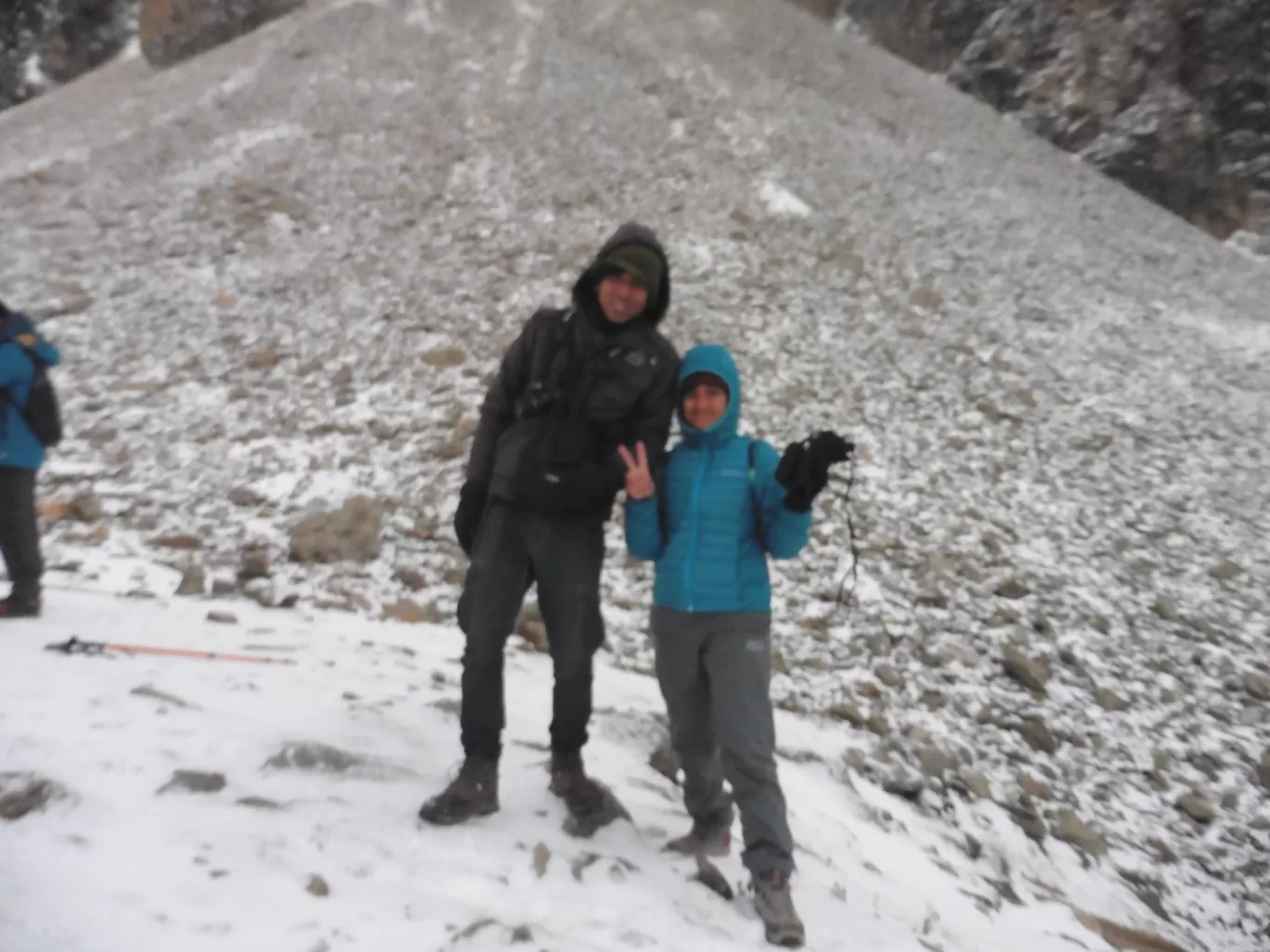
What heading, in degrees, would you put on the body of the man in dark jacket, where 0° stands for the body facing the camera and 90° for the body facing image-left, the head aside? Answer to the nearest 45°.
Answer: approximately 0°

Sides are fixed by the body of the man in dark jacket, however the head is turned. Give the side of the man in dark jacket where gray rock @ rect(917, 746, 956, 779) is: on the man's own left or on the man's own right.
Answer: on the man's own left

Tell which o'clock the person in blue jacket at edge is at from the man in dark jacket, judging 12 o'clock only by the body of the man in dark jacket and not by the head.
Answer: The person in blue jacket at edge is roughly at 4 o'clock from the man in dark jacket.

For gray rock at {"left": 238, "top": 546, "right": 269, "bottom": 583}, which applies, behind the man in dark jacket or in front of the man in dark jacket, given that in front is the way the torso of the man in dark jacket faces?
behind

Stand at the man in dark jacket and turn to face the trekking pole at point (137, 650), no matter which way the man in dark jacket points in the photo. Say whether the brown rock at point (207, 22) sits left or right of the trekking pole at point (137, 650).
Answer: right

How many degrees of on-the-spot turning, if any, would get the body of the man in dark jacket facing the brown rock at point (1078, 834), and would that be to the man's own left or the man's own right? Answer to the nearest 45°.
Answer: approximately 90° to the man's own left

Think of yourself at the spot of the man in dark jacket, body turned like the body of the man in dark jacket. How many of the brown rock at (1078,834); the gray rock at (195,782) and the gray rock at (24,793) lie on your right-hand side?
2

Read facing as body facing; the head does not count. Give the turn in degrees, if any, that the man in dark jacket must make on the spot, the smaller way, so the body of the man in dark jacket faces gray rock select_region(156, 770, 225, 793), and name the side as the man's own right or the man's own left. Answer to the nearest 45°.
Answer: approximately 90° to the man's own right

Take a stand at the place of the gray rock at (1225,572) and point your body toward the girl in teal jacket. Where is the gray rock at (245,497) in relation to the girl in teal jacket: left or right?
right

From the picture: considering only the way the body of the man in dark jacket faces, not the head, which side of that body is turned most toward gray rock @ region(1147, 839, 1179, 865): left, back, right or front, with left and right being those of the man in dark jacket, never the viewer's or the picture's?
left
